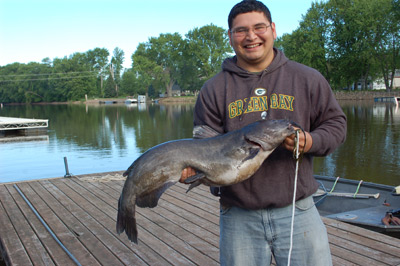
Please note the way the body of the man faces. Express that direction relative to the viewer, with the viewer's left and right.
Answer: facing the viewer

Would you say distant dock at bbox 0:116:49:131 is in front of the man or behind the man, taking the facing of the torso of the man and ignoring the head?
behind
